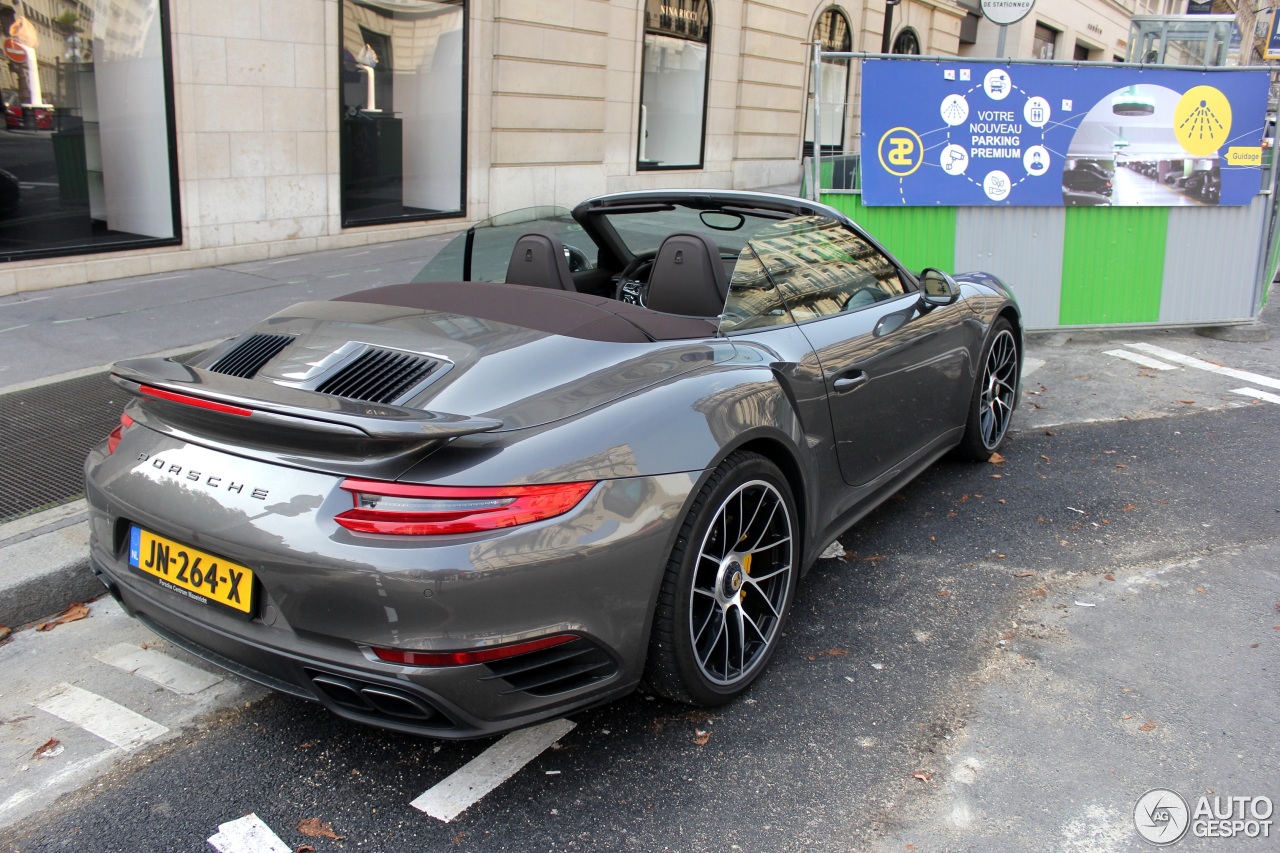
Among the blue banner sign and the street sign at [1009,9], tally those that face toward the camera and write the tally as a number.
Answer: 2

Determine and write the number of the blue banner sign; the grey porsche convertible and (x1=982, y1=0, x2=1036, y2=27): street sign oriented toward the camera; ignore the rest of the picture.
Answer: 2

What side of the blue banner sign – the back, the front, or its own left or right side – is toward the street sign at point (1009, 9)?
back

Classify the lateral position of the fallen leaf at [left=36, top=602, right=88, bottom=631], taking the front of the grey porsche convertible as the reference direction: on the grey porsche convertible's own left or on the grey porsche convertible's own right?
on the grey porsche convertible's own left

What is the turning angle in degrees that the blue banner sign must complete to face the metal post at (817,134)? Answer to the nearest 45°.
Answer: approximately 45° to its right

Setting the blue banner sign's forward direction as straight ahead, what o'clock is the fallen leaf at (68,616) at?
The fallen leaf is roughly at 1 o'clock from the blue banner sign.

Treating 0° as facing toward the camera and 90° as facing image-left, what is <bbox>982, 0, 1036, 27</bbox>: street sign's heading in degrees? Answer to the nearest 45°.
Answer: approximately 0°

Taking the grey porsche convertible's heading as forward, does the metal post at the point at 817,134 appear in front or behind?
in front

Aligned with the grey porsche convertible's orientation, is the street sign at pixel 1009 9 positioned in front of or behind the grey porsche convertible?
in front

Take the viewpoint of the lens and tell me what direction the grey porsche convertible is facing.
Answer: facing away from the viewer and to the right of the viewer

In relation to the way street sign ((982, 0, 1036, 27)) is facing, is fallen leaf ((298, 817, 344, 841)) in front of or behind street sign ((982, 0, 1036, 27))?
in front

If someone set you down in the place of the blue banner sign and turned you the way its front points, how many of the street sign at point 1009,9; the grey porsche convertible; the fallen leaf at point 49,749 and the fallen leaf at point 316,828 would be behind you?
1

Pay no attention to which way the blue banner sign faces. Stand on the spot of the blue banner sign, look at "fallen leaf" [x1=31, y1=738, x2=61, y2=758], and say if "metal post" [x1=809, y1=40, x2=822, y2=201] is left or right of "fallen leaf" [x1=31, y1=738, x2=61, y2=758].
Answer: right
